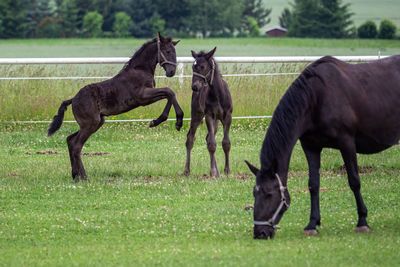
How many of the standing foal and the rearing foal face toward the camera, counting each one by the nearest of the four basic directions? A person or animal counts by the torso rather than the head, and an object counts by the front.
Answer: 1

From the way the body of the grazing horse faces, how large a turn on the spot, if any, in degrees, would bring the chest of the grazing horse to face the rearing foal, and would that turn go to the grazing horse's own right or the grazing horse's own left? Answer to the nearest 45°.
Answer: approximately 45° to the grazing horse's own right

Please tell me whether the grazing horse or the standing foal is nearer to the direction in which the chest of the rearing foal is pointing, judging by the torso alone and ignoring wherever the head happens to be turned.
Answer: the standing foal

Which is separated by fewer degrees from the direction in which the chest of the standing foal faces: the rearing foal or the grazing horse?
the grazing horse

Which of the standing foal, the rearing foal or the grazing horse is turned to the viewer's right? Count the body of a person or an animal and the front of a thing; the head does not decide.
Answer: the rearing foal

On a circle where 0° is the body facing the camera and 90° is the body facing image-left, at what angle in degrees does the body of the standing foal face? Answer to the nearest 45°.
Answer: approximately 0°

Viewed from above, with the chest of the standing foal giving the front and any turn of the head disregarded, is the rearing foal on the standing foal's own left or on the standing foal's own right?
on the standing foal's own right

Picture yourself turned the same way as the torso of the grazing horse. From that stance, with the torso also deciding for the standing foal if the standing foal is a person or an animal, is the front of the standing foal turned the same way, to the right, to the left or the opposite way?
to the left

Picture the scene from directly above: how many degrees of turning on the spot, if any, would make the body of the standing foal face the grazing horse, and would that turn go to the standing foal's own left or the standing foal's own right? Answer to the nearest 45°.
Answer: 0° — it already faces it

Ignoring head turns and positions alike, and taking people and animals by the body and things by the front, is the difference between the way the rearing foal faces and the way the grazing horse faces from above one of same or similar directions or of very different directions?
very different directions

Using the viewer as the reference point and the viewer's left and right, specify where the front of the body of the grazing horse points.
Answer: facing to the left of the viewer

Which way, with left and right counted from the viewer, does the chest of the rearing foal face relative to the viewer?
facing to the right of the viewer

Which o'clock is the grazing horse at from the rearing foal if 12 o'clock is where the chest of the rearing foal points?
The grazing horse is roughly at 2 o'clock from the rearing foal.

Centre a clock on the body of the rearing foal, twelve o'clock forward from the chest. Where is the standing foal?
The standing foal is roughly at 12 o'clock from the rearing foal.
